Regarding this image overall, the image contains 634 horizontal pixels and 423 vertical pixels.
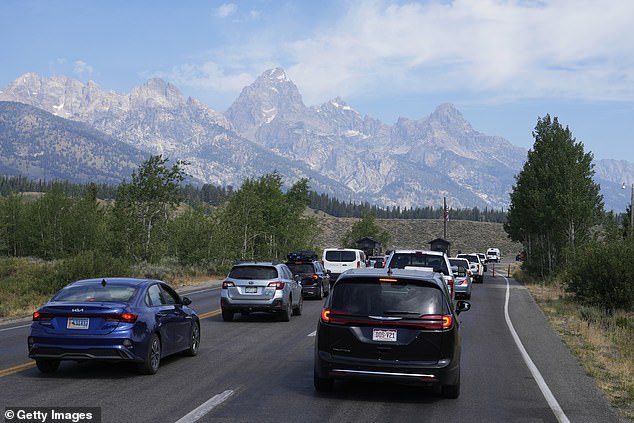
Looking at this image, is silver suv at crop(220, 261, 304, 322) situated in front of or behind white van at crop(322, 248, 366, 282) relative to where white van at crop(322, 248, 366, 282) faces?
behind

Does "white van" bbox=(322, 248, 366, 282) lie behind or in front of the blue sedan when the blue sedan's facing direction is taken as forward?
in front

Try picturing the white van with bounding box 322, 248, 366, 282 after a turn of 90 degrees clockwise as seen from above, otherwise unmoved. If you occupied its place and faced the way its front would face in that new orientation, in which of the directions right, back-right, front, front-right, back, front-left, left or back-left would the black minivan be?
right

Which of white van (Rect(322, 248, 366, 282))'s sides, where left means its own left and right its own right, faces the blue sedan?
back

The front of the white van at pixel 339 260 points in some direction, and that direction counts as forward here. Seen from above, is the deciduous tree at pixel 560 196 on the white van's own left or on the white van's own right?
on the white van's own right

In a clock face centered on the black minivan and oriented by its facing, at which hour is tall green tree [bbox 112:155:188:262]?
The tall green tree is roughly at 11 o'clock from the black minivan.

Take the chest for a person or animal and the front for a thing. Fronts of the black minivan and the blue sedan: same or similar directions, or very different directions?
same or similar directions

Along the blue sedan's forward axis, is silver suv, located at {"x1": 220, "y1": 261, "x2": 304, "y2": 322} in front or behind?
in front

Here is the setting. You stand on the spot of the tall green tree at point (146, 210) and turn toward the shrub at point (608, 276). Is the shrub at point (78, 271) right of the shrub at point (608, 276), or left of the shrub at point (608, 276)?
right

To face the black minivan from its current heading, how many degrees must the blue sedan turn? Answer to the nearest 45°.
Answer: approximately 90° to its right

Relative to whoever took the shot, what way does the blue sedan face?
facing away from the viewer and to the right of the viewer

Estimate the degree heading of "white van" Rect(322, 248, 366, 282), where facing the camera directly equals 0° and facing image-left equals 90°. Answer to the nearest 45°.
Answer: approximately 180°

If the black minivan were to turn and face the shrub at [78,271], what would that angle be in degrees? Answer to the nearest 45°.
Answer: approximately 45° to its left

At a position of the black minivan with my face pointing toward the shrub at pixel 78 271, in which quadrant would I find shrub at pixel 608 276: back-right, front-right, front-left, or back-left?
front-right

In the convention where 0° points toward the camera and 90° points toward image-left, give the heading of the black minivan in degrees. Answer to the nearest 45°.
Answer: approximately 180°

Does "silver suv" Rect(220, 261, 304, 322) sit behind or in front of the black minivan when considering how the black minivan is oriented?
in front

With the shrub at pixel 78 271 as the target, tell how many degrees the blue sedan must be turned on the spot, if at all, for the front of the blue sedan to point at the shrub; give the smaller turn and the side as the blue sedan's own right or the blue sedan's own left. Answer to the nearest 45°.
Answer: approximately 45° to the blue sedan's own left
